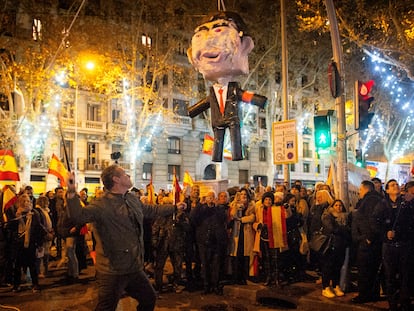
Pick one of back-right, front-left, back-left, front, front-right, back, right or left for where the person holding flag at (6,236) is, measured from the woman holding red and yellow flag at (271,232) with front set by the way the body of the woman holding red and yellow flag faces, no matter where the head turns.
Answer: right

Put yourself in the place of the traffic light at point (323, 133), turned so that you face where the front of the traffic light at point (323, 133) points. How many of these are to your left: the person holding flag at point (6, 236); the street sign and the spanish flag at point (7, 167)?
0

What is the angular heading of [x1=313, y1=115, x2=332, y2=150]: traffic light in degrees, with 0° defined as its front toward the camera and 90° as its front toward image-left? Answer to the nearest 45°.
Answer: approximately 0°

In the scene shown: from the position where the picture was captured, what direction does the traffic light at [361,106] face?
facing the viewer and to the right of the viewer

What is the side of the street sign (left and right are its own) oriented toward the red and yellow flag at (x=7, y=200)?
right

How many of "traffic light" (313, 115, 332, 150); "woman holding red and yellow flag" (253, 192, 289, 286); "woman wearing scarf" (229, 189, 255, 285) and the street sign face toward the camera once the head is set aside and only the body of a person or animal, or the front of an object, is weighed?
4

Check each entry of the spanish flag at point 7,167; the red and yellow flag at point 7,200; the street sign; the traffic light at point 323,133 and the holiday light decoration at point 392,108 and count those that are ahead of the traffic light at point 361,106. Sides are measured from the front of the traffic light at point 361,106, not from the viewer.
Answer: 0

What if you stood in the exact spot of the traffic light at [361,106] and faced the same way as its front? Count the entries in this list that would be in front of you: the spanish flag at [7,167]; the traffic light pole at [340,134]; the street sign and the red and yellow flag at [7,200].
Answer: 0

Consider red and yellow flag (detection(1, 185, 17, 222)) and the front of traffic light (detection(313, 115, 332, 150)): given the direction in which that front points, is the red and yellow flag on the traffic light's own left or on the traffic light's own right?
on the traffic light's own right

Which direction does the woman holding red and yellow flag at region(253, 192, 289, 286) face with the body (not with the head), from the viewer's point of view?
toward the camera

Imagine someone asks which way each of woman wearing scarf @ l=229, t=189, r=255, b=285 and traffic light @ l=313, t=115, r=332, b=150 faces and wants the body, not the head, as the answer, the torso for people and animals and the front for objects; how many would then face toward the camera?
2

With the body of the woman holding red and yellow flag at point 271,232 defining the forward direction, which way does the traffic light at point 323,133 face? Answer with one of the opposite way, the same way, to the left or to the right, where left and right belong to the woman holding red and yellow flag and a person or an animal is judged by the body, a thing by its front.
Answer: the same way

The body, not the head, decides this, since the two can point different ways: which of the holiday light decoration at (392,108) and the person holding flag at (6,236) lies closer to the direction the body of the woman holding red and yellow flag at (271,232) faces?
the person holding flag

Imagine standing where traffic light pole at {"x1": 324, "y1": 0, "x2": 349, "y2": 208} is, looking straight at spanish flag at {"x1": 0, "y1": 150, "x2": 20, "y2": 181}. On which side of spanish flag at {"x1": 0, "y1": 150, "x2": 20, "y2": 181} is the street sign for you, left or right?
right

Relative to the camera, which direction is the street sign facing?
toward the camera
